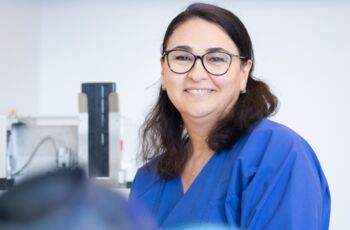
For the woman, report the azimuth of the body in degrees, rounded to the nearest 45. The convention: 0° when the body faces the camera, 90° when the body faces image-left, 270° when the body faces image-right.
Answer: approximately 45°
